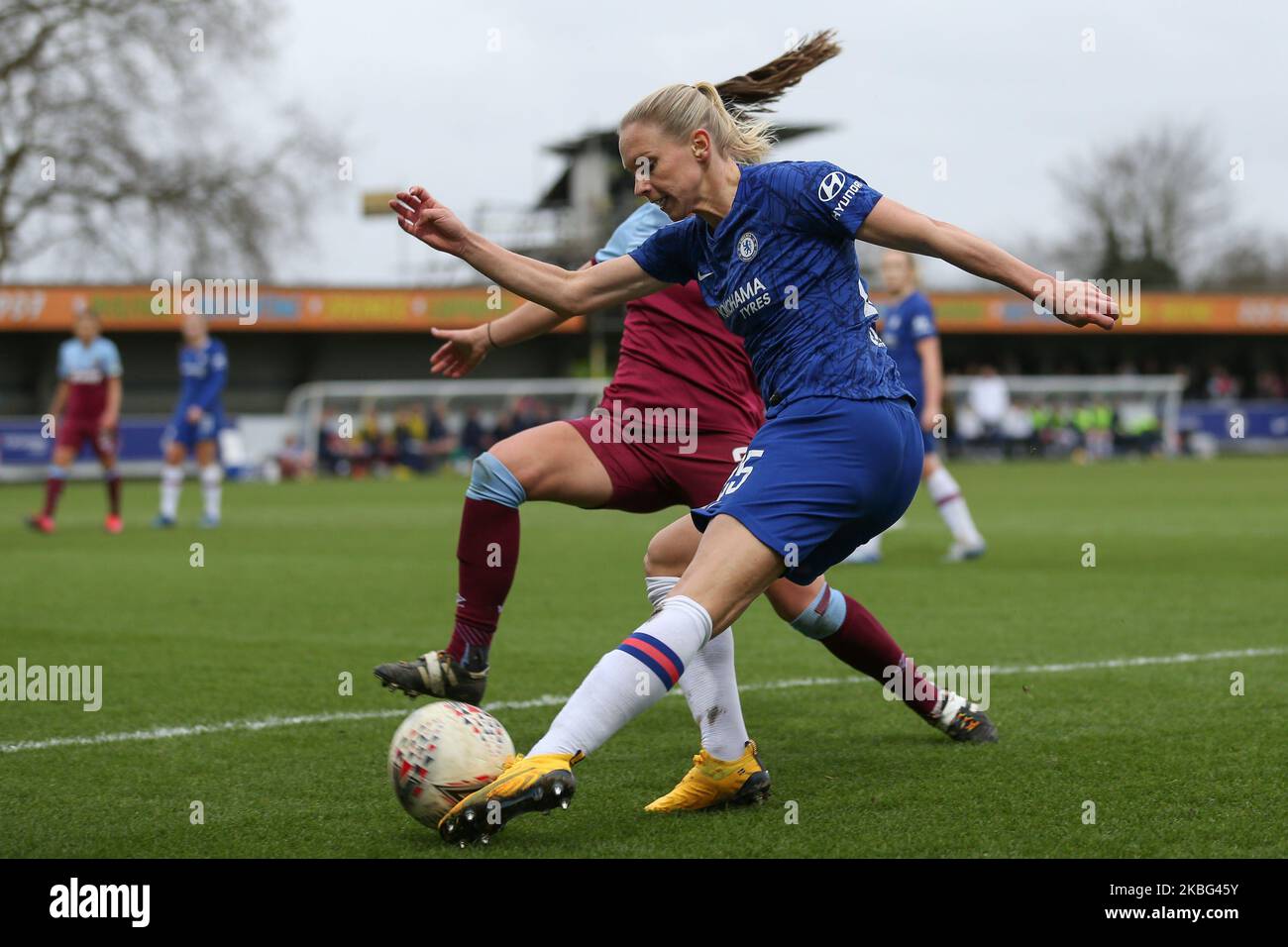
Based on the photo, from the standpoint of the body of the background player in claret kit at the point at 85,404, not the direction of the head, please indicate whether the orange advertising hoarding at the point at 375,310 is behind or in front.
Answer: behind

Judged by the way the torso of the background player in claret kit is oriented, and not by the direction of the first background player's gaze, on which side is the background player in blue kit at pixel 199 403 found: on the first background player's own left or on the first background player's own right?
on the first background player's own left

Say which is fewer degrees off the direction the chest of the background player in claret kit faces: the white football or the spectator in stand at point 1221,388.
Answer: the white football

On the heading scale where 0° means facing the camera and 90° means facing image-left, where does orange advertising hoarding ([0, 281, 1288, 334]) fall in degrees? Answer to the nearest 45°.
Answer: approximately 0°

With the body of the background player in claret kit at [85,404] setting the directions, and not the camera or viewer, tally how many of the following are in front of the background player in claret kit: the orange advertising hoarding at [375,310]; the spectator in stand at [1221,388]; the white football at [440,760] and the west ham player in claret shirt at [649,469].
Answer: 2

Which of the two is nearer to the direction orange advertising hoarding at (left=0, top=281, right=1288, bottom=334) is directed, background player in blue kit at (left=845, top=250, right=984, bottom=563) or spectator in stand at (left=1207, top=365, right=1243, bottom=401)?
the background player in blue kit

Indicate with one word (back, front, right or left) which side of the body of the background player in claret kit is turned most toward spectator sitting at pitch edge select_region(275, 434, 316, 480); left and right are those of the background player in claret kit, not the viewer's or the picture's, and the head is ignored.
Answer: back

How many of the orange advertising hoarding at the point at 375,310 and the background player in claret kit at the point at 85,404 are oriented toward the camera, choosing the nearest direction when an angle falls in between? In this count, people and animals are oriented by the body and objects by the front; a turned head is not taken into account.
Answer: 2
